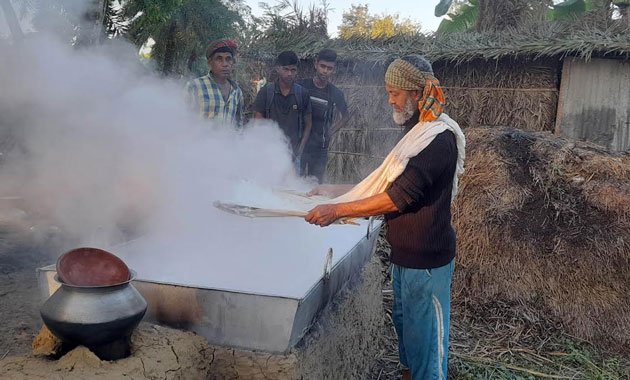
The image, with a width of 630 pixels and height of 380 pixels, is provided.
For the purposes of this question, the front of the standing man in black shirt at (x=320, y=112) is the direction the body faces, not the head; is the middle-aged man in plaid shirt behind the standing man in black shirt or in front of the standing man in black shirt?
in front

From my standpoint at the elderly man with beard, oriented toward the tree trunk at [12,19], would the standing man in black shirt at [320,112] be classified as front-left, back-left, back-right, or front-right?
front-right

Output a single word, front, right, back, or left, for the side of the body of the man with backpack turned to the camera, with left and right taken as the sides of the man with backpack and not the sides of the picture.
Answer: front

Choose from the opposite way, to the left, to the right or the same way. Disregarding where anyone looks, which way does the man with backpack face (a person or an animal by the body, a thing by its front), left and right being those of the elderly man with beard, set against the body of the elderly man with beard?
to the left

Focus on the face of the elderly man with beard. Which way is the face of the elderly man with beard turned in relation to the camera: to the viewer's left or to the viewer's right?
to the viewer's left

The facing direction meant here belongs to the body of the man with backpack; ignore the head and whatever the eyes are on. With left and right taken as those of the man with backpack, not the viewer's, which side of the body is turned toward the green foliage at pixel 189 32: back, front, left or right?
back

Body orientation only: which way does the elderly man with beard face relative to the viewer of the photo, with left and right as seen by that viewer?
facing to the left of the viewer

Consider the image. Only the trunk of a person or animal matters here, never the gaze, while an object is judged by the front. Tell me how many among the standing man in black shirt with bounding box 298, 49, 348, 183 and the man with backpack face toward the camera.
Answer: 2

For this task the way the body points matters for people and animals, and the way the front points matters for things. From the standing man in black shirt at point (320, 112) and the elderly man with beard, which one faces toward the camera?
the standing man in black shirt

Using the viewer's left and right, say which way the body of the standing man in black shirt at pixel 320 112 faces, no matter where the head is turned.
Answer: facing the viewer

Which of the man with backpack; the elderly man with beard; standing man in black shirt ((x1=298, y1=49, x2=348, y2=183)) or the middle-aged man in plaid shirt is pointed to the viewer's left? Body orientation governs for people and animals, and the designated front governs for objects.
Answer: the elderly man with beard

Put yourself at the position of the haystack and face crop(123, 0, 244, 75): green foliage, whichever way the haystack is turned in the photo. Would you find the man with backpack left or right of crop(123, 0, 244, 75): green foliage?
left

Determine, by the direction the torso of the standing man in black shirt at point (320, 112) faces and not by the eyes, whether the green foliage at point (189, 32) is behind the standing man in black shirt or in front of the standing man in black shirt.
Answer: behind

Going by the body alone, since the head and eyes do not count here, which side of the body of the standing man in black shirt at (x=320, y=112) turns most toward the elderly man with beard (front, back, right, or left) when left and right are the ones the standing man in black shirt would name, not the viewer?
front

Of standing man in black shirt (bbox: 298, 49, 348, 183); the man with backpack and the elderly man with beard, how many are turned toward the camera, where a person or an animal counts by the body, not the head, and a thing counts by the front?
2

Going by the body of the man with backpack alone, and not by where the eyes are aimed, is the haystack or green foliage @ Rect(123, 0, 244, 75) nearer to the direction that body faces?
the haystack

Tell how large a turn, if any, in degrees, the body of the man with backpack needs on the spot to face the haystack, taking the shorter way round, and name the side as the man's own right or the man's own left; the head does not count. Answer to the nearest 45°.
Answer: approximately 90° to the man's own left
